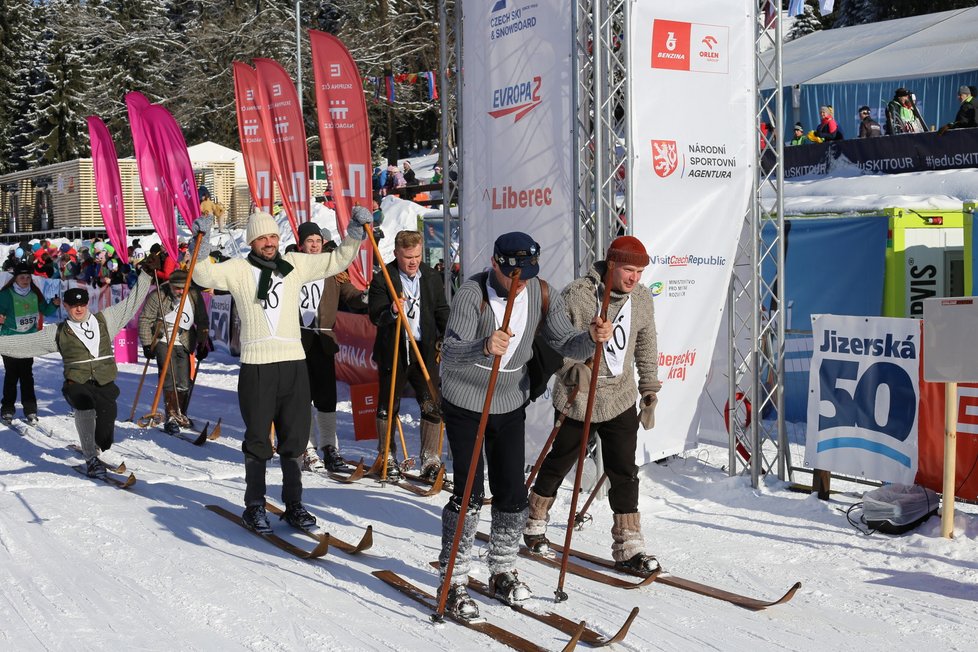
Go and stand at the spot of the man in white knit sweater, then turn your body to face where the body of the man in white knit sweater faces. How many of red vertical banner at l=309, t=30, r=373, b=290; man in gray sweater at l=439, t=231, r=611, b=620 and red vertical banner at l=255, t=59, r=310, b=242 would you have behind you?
2

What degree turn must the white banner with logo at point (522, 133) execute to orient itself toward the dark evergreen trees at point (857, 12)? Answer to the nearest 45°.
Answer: approximately 180°

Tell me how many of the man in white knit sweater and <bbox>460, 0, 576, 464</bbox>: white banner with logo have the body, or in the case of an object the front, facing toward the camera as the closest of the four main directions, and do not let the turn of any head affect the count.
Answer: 2

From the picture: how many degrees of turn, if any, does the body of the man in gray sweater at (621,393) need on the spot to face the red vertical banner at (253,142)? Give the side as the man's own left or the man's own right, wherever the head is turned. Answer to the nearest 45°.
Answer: approximately 180°

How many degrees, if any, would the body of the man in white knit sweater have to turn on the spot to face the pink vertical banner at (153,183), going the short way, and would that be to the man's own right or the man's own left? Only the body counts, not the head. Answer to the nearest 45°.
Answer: approximately 180°

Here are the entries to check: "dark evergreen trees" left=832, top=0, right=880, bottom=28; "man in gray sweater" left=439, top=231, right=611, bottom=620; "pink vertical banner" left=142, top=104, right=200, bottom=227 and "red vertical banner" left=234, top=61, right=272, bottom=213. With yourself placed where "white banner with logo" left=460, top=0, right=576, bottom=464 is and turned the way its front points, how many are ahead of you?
1

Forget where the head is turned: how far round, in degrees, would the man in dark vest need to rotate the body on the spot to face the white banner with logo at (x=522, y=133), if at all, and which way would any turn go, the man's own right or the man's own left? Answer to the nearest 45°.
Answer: approximately 45° to the man's own left

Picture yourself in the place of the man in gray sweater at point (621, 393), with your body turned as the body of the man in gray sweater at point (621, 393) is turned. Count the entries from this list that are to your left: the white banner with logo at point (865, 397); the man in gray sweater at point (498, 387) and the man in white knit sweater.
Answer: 1

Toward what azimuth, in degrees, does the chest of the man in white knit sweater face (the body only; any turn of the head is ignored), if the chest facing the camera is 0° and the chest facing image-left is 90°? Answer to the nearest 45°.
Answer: approximately 0°

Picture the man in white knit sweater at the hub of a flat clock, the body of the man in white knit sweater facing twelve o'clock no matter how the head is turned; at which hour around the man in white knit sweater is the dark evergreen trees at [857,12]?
The dark evergreen trees is roughly at 7 o'clock from the man in white knit sweater.

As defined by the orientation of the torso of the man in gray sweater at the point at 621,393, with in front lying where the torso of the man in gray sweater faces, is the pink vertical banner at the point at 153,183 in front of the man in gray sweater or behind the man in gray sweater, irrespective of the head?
behind

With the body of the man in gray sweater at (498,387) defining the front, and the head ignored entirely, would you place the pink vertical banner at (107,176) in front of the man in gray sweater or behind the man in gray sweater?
behind
